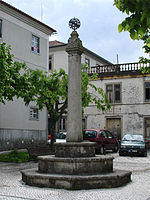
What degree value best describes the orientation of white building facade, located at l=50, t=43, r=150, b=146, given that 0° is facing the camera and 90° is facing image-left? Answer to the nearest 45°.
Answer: approximately 0°

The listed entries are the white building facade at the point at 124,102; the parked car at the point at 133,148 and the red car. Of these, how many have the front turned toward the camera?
2

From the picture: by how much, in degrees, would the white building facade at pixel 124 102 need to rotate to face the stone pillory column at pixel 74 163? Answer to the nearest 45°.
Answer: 0° — it already faces it

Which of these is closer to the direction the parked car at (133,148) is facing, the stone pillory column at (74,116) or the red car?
the stone pillory column

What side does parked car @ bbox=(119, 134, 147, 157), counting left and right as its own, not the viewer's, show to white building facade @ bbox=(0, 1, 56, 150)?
right
